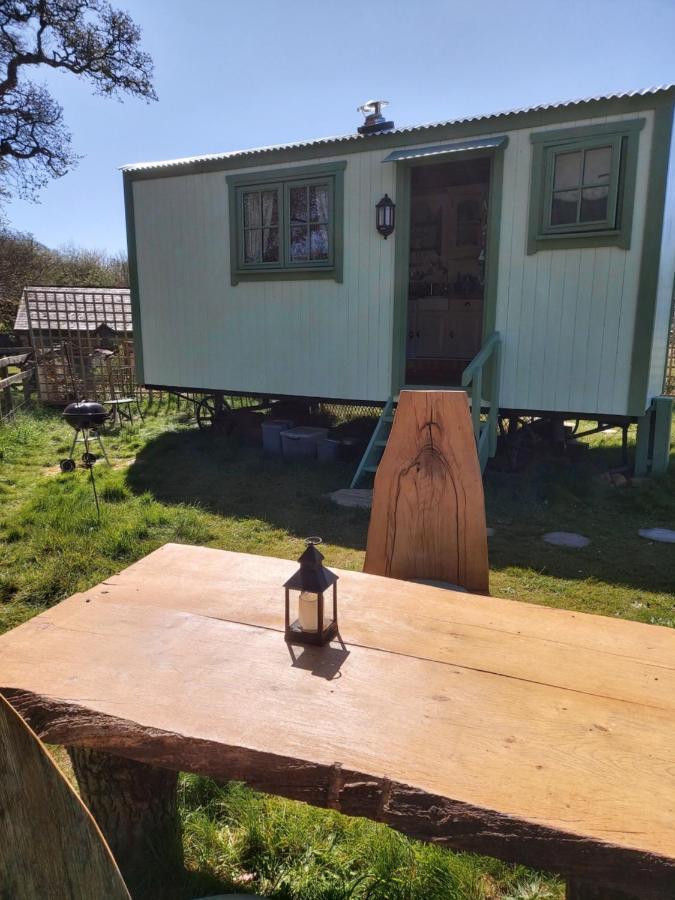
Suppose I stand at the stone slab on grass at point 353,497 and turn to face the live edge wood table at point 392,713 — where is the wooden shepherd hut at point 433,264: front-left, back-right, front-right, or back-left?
back-left

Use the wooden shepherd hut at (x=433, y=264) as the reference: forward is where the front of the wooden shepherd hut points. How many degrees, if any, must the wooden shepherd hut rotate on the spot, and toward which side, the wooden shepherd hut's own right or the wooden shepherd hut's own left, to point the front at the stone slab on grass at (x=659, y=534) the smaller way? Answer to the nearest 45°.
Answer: approximately 90° to the wooden shepherd hut's own left

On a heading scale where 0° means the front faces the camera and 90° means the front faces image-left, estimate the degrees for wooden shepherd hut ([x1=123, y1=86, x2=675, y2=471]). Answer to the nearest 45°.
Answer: approximately 45°

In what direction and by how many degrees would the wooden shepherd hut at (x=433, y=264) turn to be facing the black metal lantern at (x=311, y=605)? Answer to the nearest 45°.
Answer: approximately 45° to its left

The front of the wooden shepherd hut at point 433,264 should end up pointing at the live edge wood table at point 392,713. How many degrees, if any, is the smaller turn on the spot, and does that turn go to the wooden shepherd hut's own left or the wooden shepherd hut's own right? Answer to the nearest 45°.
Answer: approximately 45° to the wooden shepherd hut's own left

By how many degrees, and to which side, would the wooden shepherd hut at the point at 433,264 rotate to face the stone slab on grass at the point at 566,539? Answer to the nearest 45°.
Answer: approximately 90° to its left

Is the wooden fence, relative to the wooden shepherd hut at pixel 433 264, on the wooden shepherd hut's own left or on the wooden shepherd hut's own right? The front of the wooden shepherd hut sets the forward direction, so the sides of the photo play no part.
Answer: on the wooden shepherd hut's own right

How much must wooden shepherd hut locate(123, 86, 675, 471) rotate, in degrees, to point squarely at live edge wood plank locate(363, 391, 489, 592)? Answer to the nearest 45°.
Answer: approximately 45° to its left
